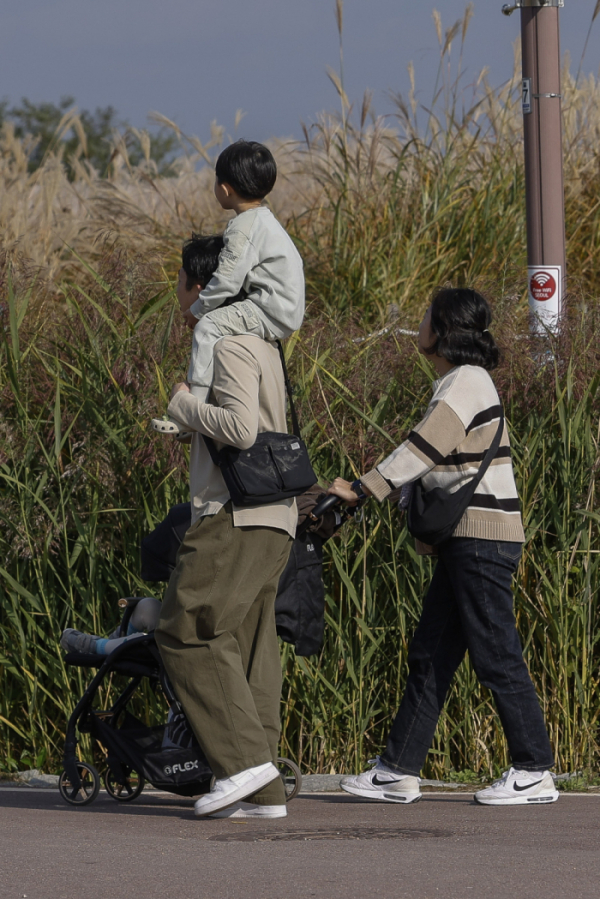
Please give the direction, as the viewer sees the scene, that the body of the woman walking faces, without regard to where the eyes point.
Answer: to the viewer's left

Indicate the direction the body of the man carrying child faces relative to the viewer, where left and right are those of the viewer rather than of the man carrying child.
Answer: facing to the left of the viewer

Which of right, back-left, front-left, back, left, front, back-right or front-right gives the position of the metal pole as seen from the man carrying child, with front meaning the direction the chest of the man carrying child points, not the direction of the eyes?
back-right

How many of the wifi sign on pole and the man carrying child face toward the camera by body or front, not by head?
1

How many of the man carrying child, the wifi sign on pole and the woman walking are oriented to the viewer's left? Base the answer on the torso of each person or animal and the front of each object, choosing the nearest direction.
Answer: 2

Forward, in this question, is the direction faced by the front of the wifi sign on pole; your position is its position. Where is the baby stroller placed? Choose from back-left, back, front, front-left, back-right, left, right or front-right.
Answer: front-right

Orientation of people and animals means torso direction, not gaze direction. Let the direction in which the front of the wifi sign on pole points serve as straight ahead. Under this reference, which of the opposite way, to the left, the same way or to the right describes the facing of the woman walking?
to the right

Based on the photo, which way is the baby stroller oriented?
to the viewer's left

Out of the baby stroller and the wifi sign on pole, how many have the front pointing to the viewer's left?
1

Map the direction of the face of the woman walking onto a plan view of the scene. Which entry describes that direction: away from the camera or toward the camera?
away from the camera

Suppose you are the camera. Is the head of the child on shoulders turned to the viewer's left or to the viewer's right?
to the viewer's left
